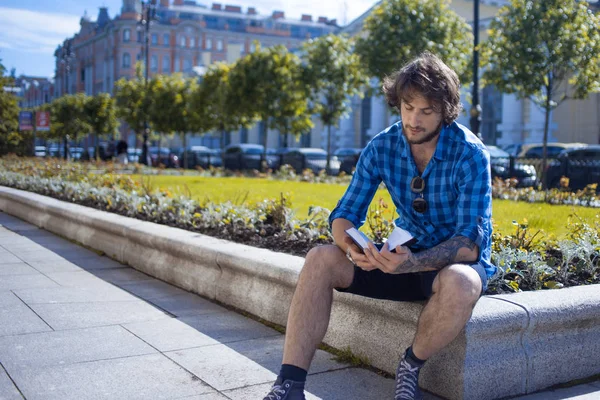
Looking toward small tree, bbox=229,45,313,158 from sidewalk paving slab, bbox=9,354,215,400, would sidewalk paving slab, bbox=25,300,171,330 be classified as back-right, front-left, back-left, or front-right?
front-left

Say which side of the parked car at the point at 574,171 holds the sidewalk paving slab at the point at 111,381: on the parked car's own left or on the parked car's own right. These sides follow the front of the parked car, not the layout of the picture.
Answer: on the parked car's own right

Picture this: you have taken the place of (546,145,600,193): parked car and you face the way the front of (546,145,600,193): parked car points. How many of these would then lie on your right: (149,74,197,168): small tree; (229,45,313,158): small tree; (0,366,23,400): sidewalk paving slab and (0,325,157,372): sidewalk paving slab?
2

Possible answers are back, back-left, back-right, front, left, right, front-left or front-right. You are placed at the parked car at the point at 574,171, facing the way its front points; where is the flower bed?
right

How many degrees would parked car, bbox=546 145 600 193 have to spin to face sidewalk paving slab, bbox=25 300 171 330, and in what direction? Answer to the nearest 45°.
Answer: approximately 90° to its right

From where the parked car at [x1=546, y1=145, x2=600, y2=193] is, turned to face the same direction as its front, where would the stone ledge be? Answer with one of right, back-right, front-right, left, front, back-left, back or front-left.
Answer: right

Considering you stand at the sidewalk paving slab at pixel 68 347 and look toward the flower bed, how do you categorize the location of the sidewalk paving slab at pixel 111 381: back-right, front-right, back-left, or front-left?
back-right
